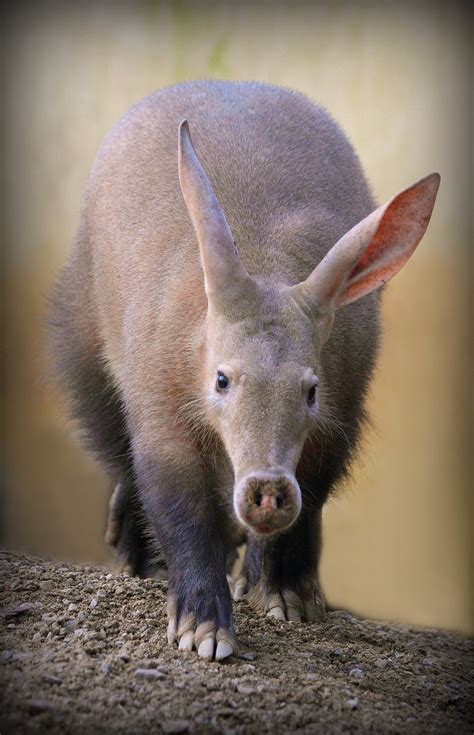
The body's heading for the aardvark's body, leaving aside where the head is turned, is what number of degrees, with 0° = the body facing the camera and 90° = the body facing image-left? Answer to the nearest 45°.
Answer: approximately 0°
